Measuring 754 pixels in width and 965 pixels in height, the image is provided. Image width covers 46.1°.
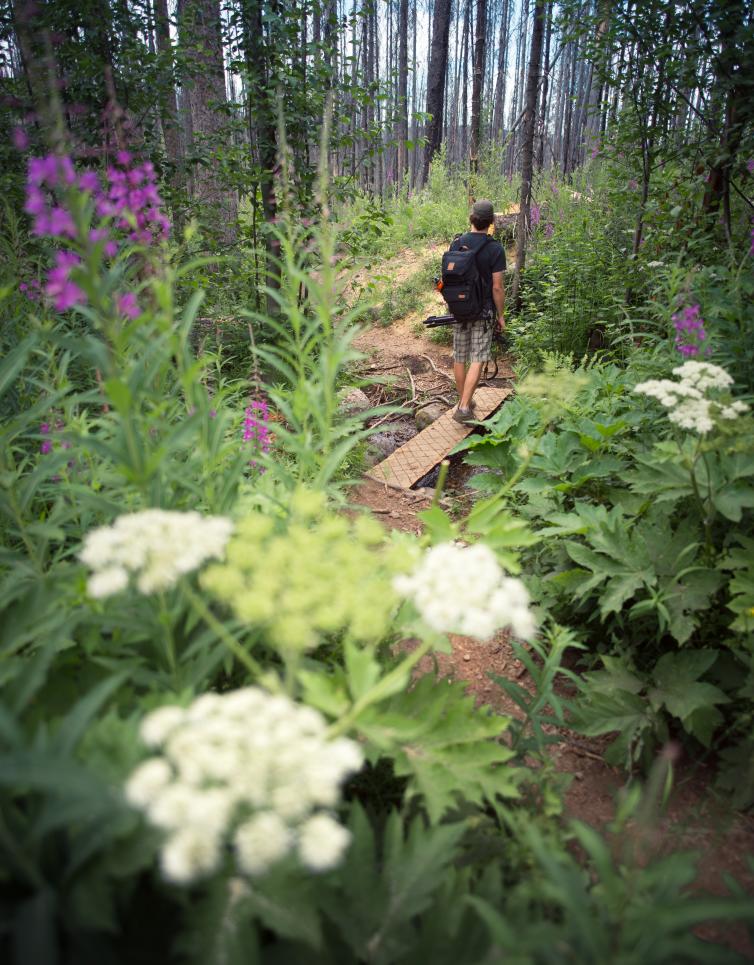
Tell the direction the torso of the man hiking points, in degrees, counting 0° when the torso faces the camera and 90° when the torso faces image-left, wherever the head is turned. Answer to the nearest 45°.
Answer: approximately 225°

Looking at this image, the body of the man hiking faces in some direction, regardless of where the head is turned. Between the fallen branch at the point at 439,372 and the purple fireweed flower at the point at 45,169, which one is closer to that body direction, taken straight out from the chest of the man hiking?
the fallen branch

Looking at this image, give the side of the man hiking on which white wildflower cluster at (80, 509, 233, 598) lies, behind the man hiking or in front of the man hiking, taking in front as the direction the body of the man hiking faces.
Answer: behind

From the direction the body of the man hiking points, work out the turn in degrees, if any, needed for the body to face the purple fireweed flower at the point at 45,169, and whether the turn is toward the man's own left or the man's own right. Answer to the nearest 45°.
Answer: approximately 135° to the man's own right

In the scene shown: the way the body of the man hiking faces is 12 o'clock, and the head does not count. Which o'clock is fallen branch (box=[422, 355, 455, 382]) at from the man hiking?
The fallen branch is roughly at 10 o'clock from the man hiking.

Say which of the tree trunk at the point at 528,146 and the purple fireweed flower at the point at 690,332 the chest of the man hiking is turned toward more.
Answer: the tree trunk

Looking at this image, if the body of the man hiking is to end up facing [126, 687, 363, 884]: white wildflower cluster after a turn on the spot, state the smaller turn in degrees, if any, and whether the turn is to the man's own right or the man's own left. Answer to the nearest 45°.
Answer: approximately 135° to the man's own right

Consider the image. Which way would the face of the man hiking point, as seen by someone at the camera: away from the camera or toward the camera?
away from the camera
